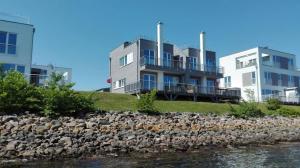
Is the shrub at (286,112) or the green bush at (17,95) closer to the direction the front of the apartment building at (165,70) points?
the shrub

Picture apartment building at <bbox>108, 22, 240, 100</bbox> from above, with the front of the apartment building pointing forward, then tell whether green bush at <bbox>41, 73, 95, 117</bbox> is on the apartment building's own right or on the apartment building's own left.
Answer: on the apartment building's own right

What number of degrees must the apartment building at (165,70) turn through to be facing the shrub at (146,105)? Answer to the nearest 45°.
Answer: approximately 45° to its right

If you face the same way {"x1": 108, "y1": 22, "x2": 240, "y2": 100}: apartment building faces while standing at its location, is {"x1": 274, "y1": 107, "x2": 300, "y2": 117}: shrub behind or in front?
in front

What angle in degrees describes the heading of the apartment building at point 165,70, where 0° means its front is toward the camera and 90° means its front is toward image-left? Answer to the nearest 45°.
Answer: approximately 315°

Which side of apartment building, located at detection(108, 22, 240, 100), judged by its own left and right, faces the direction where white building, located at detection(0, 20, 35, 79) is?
right

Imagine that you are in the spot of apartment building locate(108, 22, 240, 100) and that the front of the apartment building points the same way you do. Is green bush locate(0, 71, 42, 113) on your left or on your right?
on your right

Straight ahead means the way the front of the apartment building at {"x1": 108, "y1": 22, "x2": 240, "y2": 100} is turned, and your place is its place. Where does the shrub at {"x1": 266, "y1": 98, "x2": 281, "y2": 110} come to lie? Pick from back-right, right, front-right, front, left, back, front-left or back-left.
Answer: front-left

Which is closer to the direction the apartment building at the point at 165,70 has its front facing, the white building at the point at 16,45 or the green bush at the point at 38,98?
the green bush

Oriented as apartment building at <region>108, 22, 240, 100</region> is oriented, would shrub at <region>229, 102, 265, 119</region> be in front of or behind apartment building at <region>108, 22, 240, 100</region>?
in front
